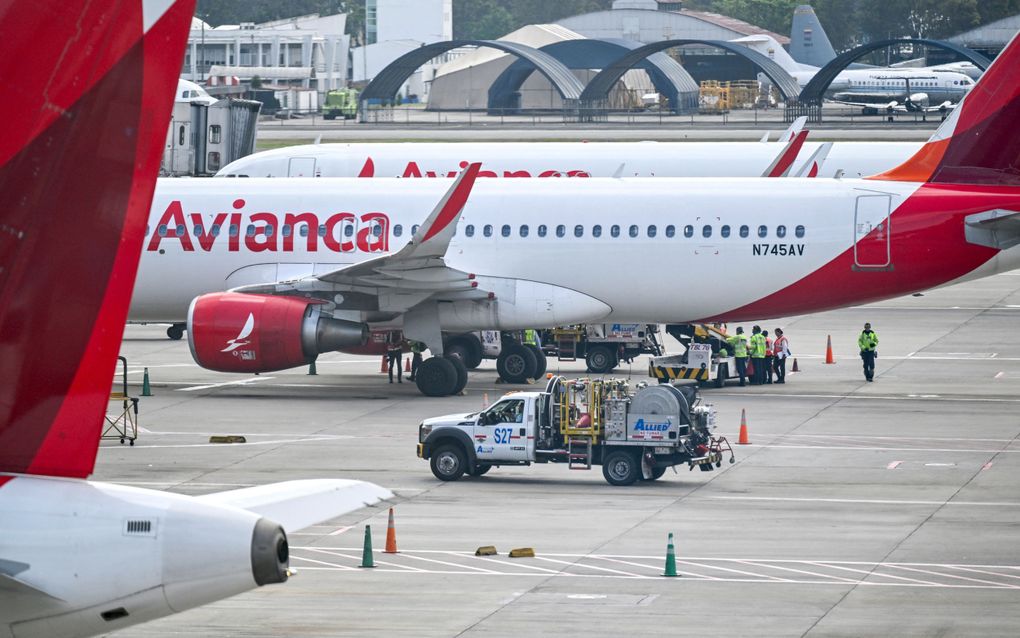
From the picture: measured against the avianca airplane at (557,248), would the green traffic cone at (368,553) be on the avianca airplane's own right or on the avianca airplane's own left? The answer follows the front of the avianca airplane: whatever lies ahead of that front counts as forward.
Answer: on the avianca airplane's own left

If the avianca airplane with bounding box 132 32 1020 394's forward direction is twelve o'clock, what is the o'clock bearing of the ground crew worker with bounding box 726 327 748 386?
The ground crew worker is roughly at 5 o'clock from the avianca airplane.

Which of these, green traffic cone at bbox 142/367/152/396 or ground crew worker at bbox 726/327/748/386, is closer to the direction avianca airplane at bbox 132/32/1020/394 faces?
the green traffic cone

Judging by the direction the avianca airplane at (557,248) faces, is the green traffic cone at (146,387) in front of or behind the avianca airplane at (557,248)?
in front

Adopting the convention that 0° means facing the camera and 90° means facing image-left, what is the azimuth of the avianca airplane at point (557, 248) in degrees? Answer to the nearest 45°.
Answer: approximately 90°

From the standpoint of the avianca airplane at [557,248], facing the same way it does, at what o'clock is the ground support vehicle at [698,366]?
The ground support vehicle is roughly at 5 o'clock from the avianca airplane.

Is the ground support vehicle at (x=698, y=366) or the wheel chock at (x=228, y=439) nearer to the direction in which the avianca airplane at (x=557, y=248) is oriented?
the wheel chock

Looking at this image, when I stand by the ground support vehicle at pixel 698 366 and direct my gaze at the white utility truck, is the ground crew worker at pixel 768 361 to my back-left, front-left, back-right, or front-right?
back-left

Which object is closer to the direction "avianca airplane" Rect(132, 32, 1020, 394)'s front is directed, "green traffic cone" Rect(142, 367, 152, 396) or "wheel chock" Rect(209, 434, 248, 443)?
the green traffic cone

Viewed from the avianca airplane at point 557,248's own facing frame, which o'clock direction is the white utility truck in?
The white utility truck is roughly at 9 o'clock from the avianca airplane.

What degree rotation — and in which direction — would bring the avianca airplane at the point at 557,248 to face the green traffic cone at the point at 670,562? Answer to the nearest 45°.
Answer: approximately 90° to its left

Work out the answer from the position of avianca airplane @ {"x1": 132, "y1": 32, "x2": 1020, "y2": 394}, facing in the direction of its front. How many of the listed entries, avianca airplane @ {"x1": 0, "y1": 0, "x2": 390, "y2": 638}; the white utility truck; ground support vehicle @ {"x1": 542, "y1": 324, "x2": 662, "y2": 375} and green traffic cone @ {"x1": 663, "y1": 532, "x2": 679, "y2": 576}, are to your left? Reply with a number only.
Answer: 3

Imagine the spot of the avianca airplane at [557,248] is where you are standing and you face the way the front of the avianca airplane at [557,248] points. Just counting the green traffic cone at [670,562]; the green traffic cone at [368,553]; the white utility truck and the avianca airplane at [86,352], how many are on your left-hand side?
4

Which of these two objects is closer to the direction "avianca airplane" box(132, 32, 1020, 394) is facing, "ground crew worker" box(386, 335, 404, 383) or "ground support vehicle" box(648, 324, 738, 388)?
the ground crew worker

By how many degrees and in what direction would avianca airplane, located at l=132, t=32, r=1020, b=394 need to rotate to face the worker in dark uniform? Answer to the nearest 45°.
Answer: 0° — it already faces them

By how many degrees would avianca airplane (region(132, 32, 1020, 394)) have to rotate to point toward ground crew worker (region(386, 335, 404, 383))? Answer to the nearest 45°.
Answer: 0° — it already faces them
